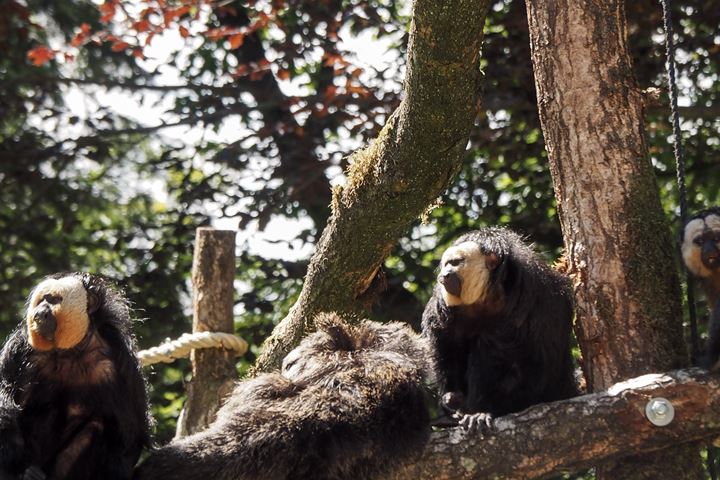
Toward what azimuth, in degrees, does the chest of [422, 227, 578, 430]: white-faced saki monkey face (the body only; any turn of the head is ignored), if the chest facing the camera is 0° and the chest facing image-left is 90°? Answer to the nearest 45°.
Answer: approximately 45°

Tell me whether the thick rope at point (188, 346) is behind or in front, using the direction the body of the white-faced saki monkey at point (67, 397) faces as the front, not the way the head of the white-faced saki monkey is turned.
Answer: behind

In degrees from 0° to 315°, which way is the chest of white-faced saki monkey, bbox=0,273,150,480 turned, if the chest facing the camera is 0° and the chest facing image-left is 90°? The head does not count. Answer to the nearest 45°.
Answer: approximately 45°
